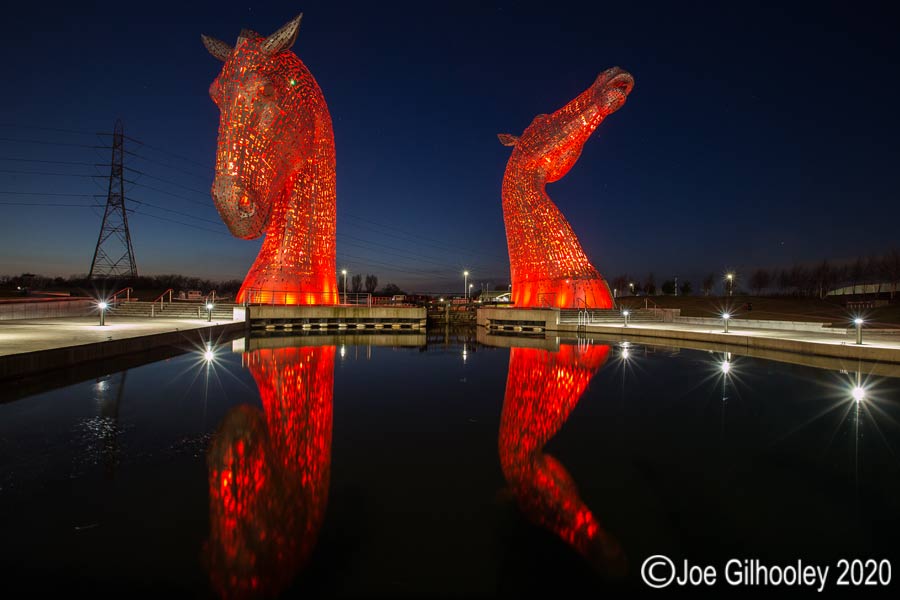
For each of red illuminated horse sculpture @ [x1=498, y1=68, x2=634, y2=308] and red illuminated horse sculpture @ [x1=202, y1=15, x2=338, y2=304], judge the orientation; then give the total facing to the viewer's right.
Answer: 1

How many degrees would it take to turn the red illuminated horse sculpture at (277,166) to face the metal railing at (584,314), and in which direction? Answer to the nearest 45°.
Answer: approximately 135° to its left

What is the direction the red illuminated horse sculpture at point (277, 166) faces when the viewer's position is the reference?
facing the viewer and to the left of the viewer

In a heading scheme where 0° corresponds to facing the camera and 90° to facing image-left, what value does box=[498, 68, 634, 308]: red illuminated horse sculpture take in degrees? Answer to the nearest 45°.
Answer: approximately 270°

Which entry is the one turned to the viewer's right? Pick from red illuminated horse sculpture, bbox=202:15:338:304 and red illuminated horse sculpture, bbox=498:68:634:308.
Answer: red illuminated horse sculpture, bbox=498:68:634:308

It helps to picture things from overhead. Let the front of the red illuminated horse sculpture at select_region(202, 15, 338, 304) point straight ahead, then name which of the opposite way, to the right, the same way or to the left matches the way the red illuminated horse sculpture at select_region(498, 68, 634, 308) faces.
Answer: to the left

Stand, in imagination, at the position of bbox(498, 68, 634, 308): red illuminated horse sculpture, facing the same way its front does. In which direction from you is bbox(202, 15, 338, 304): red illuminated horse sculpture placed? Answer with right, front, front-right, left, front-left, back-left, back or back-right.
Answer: back-right

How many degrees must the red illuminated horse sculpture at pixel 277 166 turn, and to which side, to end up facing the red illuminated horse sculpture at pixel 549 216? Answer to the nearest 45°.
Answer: approximately 135° to its left
